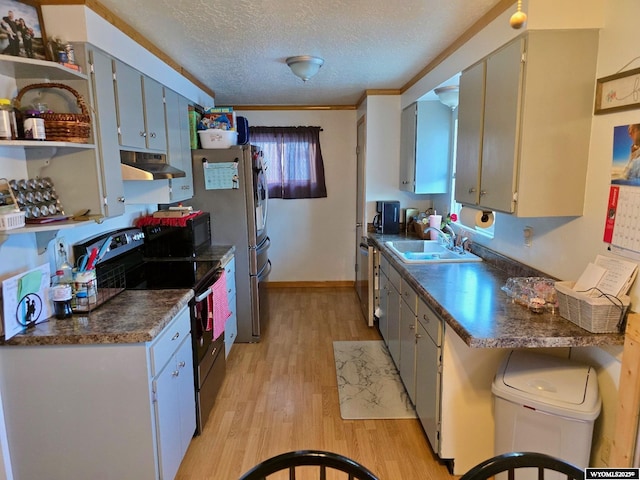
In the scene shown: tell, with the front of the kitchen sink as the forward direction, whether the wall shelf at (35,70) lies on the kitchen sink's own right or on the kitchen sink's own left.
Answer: on the kitchen sink's own left

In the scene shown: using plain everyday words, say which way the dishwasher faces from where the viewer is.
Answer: facing to the left of the viewer

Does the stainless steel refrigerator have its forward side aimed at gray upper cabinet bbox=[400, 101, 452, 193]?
yes

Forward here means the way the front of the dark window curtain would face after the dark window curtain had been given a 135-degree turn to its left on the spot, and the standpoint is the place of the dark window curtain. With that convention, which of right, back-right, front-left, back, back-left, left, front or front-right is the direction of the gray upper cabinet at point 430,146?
right

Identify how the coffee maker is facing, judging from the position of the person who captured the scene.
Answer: facing to the left of the viewer

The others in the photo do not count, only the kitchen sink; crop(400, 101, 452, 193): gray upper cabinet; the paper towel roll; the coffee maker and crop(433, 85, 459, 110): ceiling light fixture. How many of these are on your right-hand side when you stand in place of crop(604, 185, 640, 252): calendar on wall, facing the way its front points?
5

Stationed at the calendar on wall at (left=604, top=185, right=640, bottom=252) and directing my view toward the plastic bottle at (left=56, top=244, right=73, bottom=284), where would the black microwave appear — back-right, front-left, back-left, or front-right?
front-right

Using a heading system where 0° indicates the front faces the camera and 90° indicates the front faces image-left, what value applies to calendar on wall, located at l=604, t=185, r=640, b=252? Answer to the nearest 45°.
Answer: approximately 45°

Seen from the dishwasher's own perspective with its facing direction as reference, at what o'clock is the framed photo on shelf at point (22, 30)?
The framed photo on shelf is roughly at 10 o'clock from the dishwasher.

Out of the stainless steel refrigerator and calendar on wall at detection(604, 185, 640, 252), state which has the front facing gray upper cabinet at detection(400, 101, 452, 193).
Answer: the stainless steel refrigerator

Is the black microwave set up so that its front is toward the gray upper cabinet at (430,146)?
yes

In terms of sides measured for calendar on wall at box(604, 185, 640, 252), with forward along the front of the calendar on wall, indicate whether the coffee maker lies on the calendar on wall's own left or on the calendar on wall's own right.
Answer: on the calendar on wall's own right

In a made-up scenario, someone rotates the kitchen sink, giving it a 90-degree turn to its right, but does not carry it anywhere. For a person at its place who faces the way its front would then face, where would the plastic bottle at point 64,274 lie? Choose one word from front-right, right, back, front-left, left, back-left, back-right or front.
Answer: back-left

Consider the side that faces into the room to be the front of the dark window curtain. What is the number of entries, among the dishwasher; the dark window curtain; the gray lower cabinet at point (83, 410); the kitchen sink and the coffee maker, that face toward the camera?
1

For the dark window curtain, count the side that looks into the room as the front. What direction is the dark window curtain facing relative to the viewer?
toward the camera

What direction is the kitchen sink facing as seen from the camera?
to the viewer's left

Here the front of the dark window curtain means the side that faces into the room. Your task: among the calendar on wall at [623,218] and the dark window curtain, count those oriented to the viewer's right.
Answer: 0

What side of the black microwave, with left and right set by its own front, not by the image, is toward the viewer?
right

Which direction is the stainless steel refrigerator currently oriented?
to the viewer's right

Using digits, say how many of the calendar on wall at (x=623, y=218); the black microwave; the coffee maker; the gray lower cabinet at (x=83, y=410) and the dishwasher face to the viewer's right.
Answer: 2

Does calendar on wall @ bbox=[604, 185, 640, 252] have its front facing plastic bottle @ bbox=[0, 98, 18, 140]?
yes
